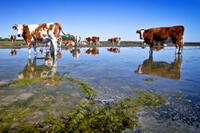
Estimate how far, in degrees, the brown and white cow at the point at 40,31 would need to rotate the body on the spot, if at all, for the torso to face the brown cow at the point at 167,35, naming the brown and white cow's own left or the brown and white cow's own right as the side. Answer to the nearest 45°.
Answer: approximately 180°

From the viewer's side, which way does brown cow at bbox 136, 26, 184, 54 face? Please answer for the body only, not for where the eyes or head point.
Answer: to the viewer's left

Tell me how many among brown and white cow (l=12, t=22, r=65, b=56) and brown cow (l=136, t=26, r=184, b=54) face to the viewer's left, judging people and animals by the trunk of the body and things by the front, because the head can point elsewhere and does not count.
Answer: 2

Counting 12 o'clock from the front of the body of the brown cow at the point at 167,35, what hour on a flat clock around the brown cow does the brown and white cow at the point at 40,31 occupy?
The brown and white cow is roughly at 11 o'clock from the brown cow.

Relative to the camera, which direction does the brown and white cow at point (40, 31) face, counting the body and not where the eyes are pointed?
to the viewer's left
